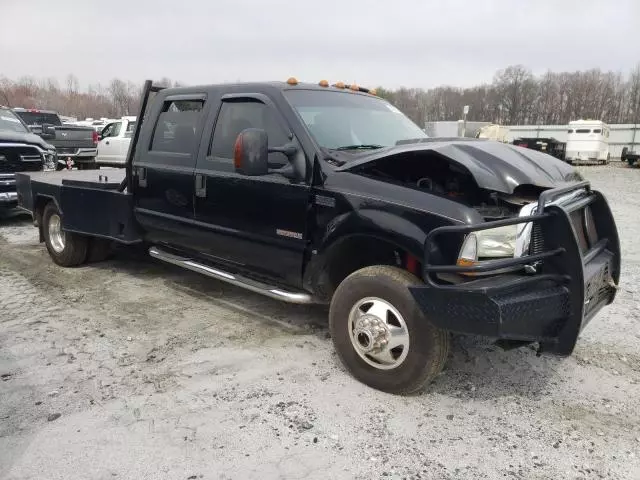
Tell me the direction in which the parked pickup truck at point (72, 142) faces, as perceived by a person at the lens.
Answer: facing away from the viewer and to the left of the viewer

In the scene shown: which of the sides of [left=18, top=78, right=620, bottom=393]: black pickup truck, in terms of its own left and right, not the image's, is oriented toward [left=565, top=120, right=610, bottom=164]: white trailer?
left

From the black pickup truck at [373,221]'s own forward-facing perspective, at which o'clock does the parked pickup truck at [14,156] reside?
The parked pickup truck is roughly at 6 o'clock from the black pickup truck.

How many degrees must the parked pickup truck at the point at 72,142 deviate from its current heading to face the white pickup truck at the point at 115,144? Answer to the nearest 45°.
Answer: approximately 135° to its right

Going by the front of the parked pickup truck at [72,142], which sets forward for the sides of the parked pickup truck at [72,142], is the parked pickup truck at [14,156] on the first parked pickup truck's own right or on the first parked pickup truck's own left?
on the first parked pickup truck's own left

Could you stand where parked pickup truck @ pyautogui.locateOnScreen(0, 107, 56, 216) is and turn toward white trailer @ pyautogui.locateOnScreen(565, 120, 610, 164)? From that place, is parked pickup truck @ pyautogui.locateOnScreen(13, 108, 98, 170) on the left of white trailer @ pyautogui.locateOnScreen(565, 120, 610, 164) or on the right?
left

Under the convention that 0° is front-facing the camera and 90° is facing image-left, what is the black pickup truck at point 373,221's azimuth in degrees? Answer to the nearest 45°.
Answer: approximately 315°

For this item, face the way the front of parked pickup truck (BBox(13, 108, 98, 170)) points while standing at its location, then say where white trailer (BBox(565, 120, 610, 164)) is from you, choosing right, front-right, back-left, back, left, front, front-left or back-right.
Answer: back-right
